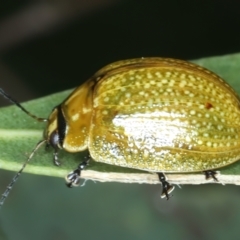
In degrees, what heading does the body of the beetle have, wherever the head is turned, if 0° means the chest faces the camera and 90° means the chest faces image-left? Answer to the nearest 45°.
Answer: approximately 90°
